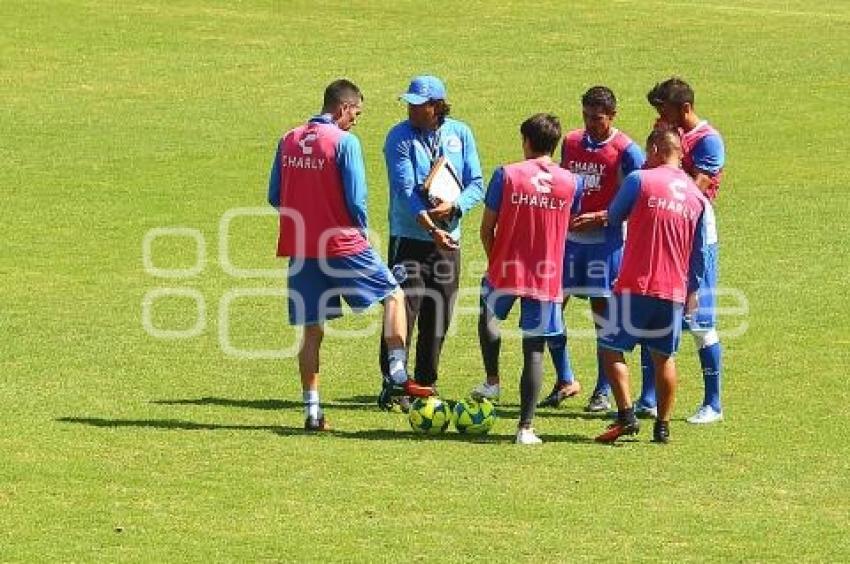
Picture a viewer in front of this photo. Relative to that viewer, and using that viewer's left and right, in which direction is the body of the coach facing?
facing the viewer
